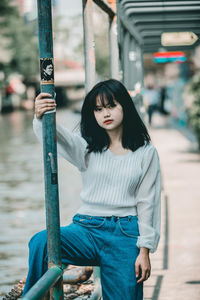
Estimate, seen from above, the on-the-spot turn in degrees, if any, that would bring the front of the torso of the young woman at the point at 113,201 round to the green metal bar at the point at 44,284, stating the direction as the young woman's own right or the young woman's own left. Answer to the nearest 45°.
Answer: approximately 45° to the young woman's own right

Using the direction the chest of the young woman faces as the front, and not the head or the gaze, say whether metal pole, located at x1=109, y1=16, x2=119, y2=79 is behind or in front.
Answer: behind

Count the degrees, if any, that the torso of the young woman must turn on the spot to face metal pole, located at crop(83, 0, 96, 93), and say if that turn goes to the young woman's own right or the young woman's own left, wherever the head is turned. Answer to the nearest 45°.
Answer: approximately 180°

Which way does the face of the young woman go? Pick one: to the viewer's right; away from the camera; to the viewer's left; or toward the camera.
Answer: toward the camera

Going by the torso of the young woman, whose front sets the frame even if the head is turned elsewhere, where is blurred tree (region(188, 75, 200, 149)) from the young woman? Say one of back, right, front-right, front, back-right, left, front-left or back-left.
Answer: back

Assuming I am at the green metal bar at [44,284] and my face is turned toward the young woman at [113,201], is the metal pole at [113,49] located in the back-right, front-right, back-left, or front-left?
front-left

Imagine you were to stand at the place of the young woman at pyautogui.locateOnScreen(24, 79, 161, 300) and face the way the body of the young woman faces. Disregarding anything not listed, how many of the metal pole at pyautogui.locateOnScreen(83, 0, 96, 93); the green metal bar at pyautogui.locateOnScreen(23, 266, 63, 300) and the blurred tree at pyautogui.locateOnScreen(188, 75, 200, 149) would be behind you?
2

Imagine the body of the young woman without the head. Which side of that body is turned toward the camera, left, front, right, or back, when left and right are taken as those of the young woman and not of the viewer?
front

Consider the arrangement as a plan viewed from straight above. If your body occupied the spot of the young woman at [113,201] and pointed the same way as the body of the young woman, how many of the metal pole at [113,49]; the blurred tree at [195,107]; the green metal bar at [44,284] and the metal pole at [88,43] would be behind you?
3
